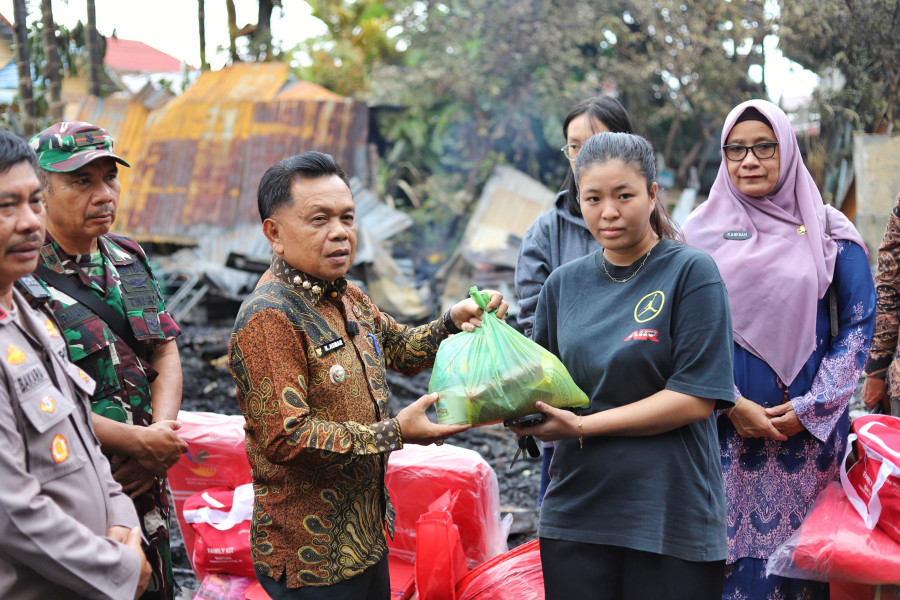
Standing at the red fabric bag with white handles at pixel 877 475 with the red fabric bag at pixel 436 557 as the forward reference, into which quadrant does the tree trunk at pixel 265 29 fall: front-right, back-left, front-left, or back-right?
front-right

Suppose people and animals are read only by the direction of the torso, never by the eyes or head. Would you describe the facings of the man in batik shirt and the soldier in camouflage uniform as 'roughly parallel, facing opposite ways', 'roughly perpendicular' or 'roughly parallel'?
roughly parallel

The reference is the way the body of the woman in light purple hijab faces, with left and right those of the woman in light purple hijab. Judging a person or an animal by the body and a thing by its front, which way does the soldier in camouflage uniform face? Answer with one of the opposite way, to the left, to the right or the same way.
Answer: to the left

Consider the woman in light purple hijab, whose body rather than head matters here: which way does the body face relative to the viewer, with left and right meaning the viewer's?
facing the viewer

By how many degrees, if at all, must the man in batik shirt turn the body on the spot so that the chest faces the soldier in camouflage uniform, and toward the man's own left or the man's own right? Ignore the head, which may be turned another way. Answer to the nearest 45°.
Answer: approximately 180°

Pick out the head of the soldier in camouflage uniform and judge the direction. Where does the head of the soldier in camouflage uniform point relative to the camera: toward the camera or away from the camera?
toward the camera

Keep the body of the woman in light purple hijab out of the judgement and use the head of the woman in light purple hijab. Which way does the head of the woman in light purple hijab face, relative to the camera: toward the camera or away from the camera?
toward the camera

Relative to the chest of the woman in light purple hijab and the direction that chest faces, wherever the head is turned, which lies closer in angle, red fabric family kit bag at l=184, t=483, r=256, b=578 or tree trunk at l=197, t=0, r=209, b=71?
the red fabric family kit bag

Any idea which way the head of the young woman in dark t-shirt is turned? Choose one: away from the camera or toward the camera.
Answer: toward the camera

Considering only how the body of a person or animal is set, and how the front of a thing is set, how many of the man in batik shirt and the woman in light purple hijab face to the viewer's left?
0

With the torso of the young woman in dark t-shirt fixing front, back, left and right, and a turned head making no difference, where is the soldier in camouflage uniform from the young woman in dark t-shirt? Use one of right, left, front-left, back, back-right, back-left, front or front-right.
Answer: front-right

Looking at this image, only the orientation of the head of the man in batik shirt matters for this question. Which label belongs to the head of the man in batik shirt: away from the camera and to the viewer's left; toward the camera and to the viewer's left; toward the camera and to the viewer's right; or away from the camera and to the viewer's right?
toward the camera and to the viewer's right

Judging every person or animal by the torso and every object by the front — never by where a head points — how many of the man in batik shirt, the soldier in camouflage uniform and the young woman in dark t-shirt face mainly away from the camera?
0

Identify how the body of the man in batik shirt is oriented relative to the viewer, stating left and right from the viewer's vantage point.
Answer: facing the viewer and to the right of the viewer
